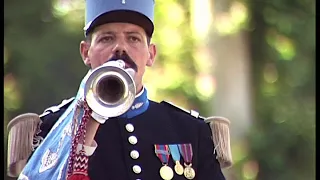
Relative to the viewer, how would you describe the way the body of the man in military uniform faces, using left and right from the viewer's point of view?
facing the viewer
